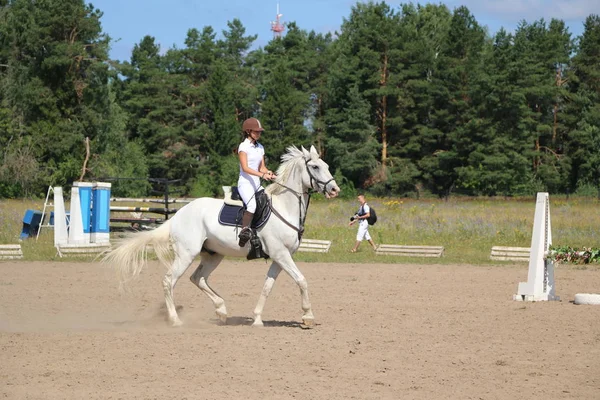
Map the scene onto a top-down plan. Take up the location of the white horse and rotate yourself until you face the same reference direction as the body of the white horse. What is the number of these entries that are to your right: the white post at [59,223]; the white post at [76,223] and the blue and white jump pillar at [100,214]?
0

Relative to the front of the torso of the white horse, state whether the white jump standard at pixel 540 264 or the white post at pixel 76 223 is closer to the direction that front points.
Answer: the white jump standard

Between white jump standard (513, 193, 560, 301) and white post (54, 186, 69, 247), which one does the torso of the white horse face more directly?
the white jump standard

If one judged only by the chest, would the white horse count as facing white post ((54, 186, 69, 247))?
no

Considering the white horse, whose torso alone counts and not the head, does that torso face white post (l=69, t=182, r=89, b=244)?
no

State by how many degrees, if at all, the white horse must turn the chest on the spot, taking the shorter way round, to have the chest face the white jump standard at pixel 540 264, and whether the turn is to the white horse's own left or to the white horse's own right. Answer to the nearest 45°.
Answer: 0° — it already faces it

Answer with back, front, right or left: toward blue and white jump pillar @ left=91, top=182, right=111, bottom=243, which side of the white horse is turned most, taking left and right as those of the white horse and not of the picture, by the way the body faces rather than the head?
left

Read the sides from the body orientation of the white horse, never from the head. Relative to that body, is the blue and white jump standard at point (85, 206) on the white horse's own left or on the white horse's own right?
on the white horse's own left

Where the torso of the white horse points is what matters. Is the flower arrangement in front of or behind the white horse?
in front

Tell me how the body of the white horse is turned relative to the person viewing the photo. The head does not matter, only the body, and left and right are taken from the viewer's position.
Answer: facing to the right of the viewer
